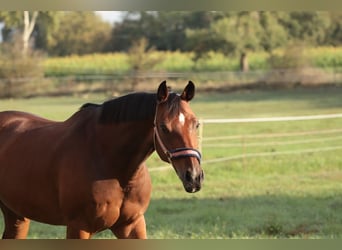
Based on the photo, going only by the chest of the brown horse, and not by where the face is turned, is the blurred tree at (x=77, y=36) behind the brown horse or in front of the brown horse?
behind

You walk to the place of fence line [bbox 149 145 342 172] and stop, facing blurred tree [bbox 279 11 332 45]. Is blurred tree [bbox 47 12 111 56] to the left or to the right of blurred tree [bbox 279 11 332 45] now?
left

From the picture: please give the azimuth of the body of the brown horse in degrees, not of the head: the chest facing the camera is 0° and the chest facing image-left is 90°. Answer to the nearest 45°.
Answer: approximately 315°
